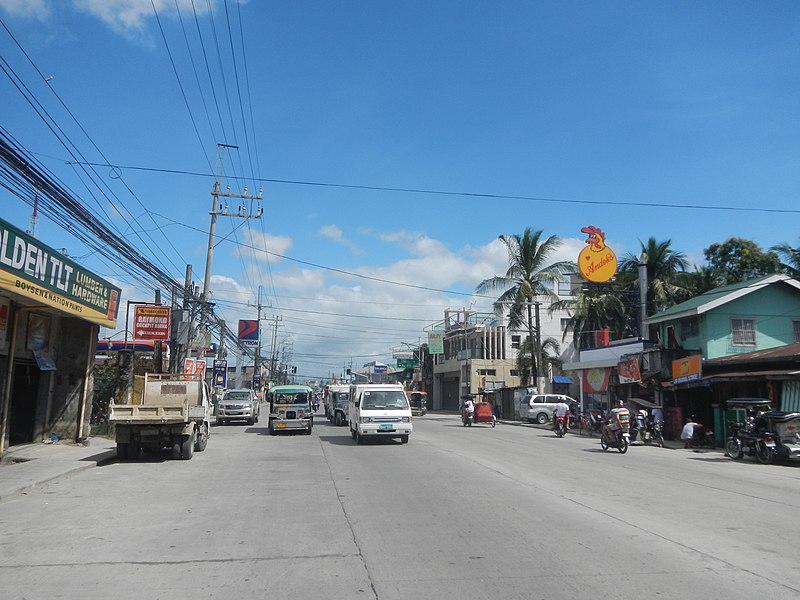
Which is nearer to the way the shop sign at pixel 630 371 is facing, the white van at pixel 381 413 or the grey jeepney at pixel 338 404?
the white van

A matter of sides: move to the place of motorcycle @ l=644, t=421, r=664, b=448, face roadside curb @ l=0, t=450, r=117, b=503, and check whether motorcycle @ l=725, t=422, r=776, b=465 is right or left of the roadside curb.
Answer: left

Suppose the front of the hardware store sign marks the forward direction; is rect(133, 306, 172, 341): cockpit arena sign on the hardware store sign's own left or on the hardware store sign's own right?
on the hardware store sign's own left

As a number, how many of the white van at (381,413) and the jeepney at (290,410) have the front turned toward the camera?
2

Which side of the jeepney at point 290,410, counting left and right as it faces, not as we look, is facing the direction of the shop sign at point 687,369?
left

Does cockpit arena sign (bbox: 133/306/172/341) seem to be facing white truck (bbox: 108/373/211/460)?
yes

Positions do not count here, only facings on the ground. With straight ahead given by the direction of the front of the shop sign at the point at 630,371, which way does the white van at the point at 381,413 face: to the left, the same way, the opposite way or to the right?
to the left

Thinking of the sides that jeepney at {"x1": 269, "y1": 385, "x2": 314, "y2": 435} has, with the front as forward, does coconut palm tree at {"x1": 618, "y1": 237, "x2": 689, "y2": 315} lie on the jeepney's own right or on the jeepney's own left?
on the jeepney's own left

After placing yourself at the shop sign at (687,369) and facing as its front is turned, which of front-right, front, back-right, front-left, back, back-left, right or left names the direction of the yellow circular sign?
right

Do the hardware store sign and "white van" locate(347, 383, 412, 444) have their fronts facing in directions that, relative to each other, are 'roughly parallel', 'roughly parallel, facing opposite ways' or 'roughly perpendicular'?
roughly perpendicular

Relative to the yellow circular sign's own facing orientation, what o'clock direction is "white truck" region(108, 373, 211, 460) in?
The white truck is roughly at 1 o'clock from the yellow circular sign.

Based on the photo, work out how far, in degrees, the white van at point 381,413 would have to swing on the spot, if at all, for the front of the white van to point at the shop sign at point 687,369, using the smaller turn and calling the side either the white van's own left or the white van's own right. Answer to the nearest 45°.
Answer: approximately 90° to the white van's own left

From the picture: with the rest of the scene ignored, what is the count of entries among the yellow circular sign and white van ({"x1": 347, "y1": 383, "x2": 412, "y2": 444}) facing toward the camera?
2

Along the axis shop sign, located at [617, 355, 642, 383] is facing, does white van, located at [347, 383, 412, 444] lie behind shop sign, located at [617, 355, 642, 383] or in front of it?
in front
